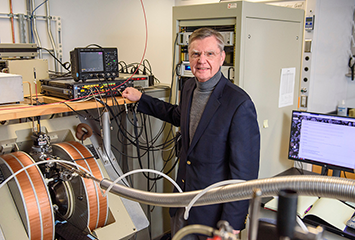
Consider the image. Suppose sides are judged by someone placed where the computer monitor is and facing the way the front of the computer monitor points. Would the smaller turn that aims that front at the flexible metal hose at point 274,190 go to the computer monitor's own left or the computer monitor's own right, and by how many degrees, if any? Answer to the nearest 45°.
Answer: approximately 45° to the computer monitor's own left

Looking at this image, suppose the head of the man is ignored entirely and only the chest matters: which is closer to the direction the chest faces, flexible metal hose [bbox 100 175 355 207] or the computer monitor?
the flexible metal hose

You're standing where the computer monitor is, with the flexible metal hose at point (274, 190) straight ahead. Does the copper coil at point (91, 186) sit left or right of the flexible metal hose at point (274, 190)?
right

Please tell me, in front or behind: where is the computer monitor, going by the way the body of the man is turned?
behind

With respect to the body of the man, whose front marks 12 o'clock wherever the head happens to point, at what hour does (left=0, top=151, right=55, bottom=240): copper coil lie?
The copper coil is roughly at 1 o'clock from the man.

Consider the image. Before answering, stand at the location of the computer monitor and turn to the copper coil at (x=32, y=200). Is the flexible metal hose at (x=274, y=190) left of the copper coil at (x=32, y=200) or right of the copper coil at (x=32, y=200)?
left

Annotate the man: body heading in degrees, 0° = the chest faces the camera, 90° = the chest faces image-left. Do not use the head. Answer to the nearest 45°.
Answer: approximately 45°
